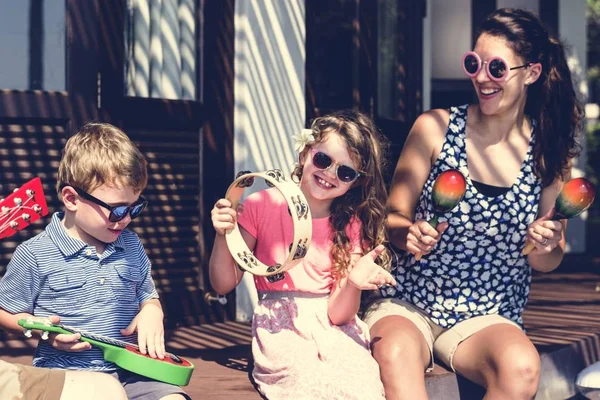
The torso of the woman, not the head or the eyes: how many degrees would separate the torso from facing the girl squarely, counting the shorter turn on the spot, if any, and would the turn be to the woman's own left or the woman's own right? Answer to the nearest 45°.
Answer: approximately 45° to the woman's own right

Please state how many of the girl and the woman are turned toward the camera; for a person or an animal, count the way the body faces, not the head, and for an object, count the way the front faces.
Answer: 2

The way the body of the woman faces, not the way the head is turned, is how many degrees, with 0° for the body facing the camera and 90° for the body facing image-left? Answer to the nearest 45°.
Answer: approximately 0°

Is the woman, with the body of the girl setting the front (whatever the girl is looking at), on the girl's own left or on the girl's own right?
on the girl's own left

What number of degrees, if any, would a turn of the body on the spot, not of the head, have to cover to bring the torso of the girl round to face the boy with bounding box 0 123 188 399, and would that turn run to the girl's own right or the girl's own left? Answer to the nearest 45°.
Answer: approximately 45° to the girl's own right

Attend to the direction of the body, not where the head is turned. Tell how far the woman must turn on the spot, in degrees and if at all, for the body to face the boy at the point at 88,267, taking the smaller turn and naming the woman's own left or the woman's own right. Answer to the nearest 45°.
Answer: approximately 45° to the woman's own right

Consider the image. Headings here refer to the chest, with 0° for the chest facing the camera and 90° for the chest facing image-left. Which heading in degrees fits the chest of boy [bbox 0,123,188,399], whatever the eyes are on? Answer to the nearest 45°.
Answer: approximately 315°

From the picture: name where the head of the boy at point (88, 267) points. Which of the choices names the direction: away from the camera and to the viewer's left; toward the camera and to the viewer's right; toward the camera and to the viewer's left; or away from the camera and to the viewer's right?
toward the camera and to the viewer's right

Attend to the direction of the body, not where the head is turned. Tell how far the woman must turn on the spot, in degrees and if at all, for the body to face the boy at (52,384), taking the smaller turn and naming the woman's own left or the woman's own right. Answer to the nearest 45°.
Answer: approximately 45° to the woman's own right
